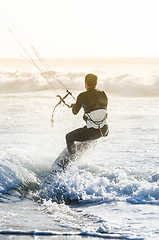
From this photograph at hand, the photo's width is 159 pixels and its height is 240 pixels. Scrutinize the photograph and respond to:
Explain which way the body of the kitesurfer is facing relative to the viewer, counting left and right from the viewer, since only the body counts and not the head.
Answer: facing away from the viewer and to the left of the viewer
